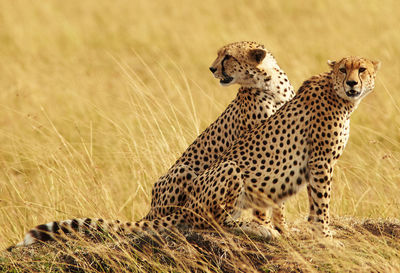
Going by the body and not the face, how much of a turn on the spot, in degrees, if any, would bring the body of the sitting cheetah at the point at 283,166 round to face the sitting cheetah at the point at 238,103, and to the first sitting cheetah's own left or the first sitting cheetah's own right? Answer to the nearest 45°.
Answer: approximately 135° to the first sitting cheetah's own left
